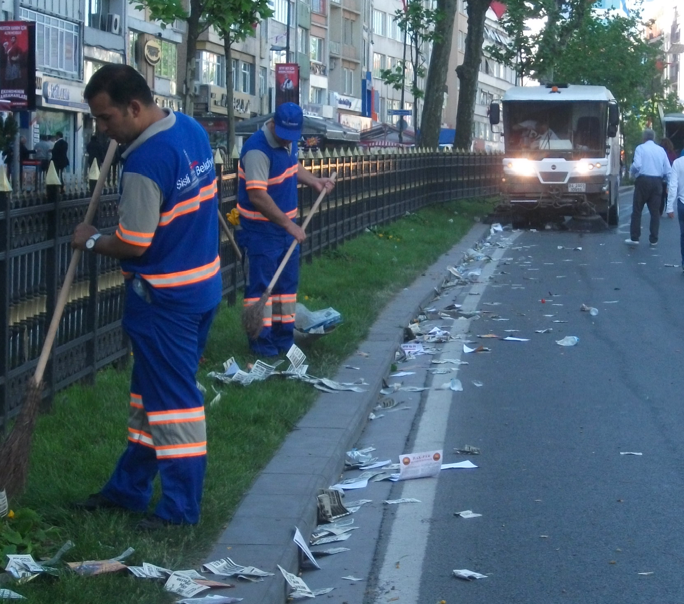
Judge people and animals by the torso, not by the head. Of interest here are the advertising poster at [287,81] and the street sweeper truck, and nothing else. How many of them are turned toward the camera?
2

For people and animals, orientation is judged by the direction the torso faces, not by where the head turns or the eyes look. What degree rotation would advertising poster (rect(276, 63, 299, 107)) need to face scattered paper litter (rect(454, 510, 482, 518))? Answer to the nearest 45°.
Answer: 0° — it already faces it

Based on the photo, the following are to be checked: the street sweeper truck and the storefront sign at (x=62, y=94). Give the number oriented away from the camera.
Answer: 0

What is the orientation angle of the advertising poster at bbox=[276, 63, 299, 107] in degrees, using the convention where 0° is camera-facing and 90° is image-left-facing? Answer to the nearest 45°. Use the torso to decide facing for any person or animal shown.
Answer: approximately 0°

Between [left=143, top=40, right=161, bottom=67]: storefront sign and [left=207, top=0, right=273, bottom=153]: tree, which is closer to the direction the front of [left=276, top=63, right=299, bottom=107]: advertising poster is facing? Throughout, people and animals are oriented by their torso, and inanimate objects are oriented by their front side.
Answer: the tree

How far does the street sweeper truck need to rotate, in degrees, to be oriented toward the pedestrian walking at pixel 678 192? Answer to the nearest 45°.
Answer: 0° — it already faces them

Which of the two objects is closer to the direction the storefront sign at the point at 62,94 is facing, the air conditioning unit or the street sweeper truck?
the street sweeper truck

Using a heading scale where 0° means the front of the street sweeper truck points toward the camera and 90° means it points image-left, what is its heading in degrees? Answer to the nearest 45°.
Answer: approximately 0°

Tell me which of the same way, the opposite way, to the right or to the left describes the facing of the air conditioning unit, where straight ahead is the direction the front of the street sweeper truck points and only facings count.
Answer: to the left

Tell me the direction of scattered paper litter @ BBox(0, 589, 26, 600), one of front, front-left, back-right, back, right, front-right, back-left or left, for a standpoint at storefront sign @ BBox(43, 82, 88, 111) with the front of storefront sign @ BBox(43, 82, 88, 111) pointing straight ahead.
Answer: front-right

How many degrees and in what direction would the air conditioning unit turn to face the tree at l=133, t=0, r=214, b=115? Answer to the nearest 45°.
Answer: approximately 45° to its right

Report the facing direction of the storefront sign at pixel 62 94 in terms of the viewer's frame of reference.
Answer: facing the viewer and to the right of the viewer
